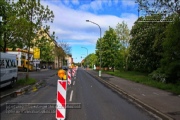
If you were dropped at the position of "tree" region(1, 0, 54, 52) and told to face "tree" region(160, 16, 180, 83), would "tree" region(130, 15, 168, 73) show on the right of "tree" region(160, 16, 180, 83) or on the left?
left

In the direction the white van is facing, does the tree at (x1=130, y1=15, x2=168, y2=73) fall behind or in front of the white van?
behind

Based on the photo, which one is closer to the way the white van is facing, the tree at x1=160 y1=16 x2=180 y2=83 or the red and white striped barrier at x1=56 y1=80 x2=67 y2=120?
the red and white striped barrier

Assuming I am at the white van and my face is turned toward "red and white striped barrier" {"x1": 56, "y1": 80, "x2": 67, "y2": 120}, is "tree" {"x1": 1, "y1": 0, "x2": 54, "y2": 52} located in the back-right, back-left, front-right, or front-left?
back-left

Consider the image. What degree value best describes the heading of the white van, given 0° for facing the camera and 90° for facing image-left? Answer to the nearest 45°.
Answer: approximately 45°

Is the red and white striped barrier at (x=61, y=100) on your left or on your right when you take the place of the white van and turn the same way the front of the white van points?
on your left

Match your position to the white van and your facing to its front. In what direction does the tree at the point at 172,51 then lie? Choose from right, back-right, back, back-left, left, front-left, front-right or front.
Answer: back-left
